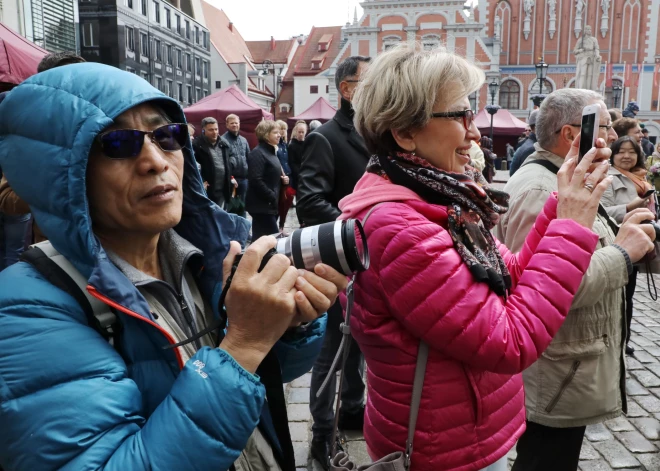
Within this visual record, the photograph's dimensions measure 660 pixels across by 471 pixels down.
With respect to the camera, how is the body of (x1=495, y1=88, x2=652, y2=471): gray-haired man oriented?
to the viewer's right

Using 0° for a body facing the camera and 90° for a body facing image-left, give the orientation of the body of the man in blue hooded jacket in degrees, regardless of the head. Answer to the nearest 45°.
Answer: approximately 315°

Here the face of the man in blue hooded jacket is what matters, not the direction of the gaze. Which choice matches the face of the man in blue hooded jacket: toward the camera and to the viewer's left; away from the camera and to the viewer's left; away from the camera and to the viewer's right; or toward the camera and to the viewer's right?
toward the camera and to the viewer's right

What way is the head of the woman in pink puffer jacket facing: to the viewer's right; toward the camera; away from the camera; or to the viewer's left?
to the viewer's right

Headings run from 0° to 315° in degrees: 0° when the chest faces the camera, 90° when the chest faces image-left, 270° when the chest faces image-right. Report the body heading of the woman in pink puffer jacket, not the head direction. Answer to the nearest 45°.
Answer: approximately 270°

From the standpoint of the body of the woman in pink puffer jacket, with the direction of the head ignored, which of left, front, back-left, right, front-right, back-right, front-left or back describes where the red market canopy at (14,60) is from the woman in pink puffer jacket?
back-left

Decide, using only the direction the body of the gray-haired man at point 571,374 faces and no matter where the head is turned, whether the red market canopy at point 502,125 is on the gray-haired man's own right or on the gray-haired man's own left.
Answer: on the gray-haired man's own left

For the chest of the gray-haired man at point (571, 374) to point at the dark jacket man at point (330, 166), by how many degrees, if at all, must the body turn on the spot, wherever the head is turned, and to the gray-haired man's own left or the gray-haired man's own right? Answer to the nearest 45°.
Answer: approximately 135° to the gray-haired man's own left
